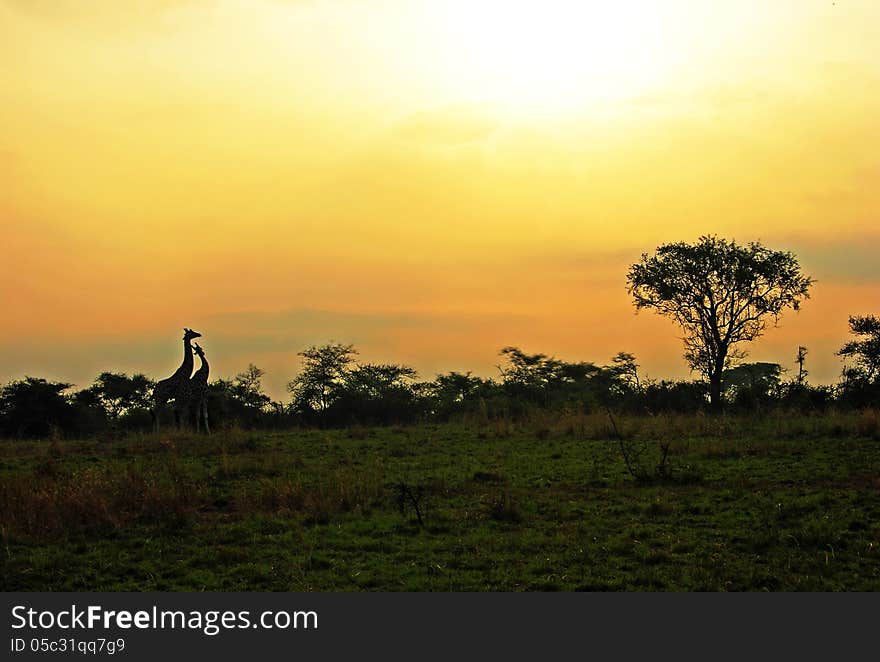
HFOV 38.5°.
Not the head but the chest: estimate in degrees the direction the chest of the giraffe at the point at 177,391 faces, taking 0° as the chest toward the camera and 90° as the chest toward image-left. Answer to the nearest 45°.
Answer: approximately 270°

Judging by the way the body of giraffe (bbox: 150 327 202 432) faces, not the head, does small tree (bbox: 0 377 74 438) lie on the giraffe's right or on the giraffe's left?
on the giraffe's left

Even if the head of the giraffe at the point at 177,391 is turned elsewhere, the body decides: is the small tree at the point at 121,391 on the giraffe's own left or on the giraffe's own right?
on the giraffe's own left
